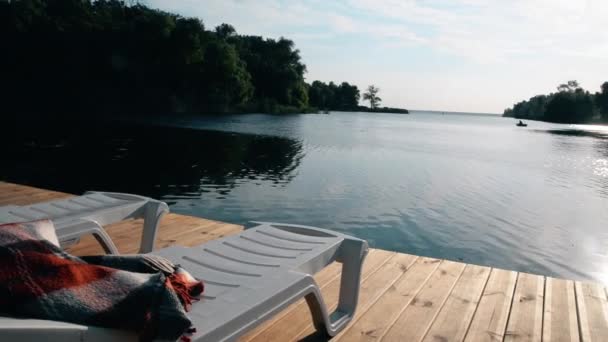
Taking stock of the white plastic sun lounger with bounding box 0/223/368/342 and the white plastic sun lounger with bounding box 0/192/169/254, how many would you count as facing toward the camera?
0

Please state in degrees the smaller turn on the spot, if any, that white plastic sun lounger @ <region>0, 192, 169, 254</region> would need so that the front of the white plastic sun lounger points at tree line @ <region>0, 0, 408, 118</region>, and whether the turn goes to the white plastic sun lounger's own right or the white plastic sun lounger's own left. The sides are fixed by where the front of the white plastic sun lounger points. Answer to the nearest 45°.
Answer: approximately 45° to the white plastic sun lounger's own left

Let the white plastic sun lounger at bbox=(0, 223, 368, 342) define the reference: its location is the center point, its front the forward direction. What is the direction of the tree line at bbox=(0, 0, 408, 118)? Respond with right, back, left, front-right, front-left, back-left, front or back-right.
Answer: front-left

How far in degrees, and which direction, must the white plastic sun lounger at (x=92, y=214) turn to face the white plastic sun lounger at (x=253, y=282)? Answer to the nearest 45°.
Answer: approximately 90° to its right

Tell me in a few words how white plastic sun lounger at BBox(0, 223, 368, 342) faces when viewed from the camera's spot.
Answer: facing away from the viewer and to the right of the viewer

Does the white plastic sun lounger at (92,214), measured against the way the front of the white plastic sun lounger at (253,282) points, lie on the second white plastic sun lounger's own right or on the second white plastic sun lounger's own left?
on the second white plastic sun lounger's own left

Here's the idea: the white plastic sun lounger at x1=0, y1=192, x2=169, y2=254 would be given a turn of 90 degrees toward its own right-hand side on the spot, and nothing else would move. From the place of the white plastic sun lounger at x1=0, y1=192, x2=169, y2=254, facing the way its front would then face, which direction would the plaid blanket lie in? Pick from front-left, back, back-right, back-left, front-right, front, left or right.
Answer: front-right

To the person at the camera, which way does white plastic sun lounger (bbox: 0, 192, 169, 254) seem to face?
facing away from the viewer and to the right of the viewer
